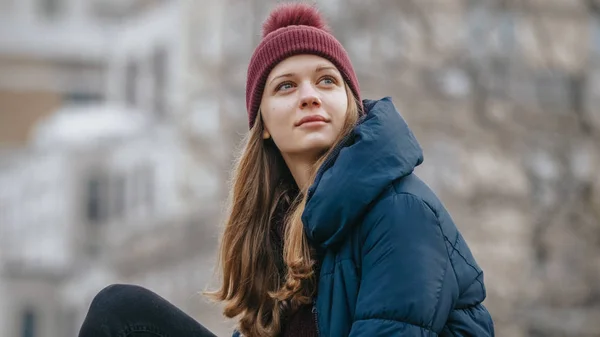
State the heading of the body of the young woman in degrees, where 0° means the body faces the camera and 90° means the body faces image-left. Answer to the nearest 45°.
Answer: approximately 45°
